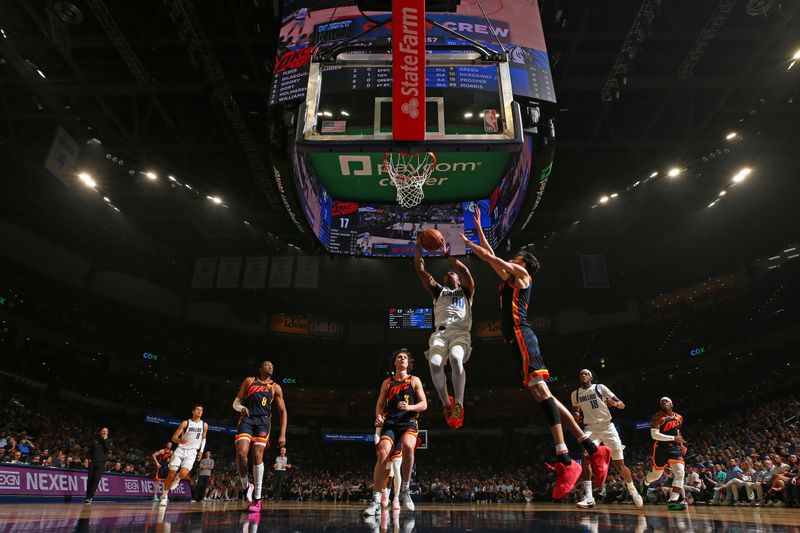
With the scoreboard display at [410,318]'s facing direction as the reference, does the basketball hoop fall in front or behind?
in front

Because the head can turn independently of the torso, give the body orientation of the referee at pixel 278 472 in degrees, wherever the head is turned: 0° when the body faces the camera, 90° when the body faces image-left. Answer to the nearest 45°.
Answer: approximately 0°

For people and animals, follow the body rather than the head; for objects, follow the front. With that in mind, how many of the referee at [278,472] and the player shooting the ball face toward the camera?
2

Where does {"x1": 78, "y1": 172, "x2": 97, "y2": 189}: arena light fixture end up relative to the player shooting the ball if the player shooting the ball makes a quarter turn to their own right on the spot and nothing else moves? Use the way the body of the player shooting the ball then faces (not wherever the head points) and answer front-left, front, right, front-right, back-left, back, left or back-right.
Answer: front-right

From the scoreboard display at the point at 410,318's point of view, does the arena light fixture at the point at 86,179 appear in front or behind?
in front
